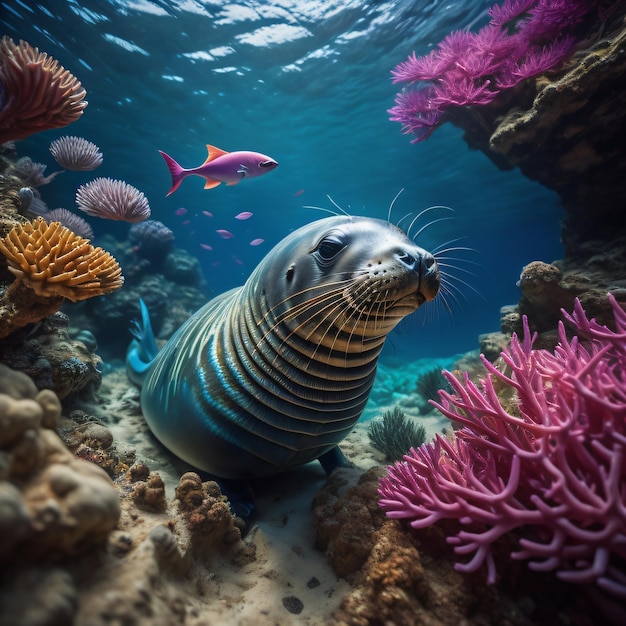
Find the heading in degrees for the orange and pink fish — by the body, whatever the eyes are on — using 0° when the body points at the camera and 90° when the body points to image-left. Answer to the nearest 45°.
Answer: approximately 270°

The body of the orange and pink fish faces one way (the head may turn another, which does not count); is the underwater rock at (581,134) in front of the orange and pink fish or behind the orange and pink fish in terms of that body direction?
in front

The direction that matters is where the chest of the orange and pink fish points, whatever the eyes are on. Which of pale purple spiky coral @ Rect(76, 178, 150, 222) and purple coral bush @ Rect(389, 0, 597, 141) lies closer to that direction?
the purple coral bush
